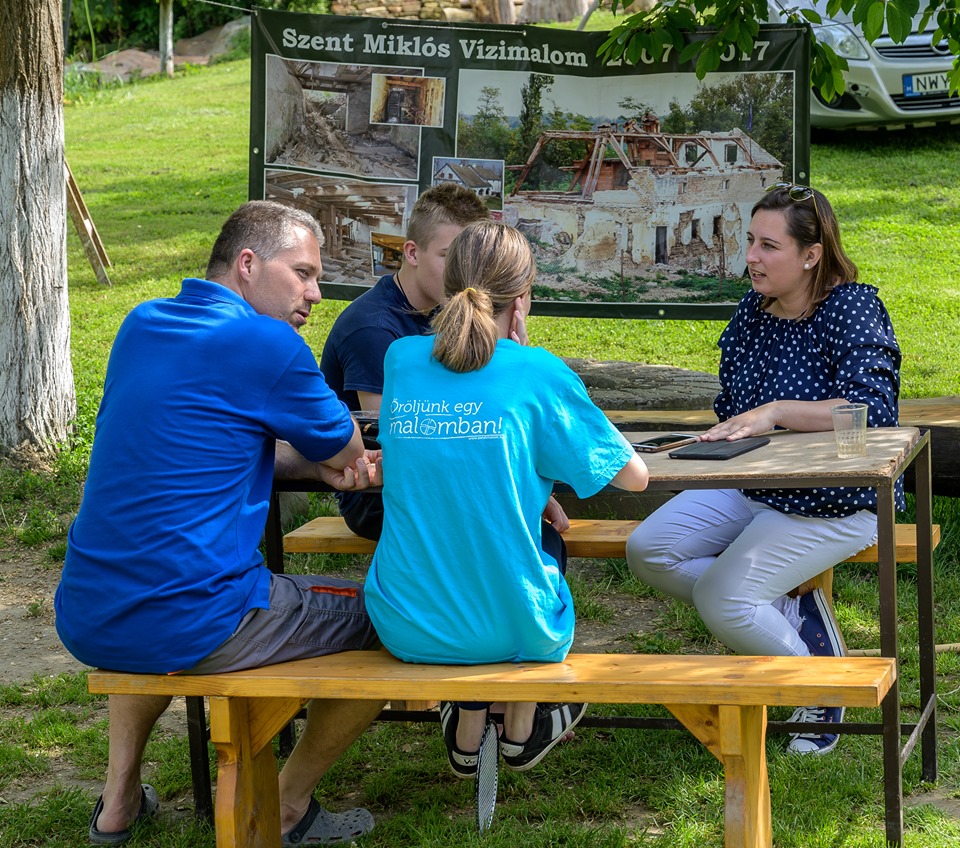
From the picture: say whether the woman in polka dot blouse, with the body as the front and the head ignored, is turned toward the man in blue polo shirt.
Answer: yes

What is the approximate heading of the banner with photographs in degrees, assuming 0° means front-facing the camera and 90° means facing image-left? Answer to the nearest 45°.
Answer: approximately 0°

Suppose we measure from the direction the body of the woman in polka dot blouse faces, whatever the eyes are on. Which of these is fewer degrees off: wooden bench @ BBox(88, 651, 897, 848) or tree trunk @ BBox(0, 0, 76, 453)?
the wooden bench

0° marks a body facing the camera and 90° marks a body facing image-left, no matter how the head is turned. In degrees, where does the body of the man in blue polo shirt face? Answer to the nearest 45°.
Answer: approximately 225°

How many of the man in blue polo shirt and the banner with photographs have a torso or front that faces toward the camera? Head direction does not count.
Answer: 1

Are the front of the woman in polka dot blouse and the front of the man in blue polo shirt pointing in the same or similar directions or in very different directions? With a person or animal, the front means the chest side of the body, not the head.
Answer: very different directions

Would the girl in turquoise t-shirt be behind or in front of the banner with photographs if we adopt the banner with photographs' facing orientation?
in front

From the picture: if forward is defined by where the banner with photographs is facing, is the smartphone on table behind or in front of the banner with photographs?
in front

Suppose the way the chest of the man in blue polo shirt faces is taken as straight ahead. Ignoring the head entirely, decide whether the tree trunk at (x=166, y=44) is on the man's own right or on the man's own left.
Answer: on the man's own left

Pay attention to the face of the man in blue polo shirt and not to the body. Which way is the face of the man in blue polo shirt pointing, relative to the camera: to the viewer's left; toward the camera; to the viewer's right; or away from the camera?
to the viewer's right

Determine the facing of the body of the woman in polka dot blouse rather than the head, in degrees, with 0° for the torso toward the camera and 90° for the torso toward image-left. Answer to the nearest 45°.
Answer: approximately 45°

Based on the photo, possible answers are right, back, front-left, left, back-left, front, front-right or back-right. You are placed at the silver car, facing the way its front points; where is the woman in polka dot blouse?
front-right
